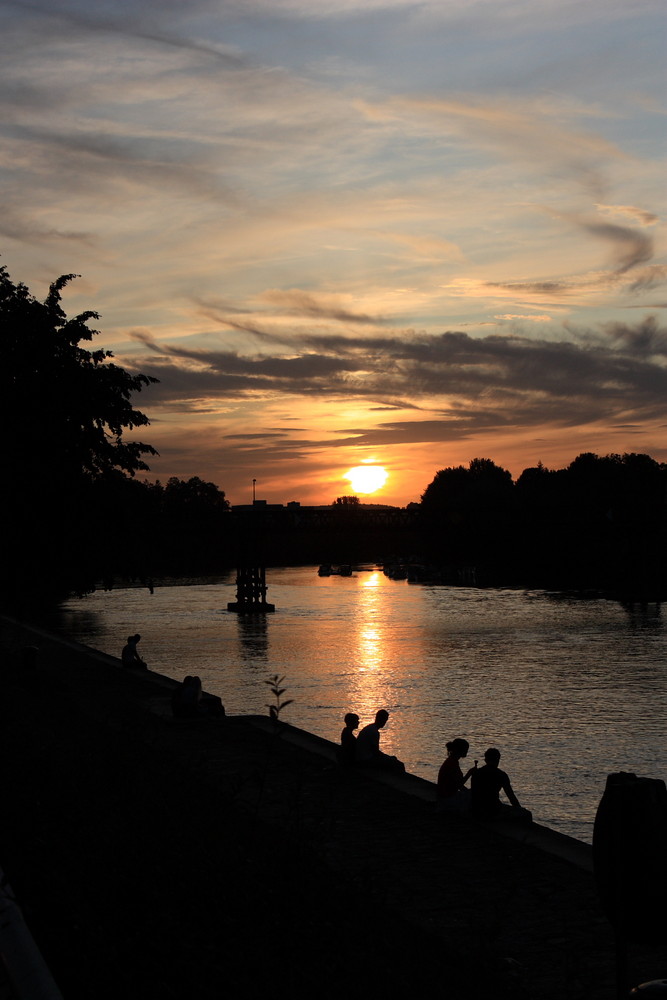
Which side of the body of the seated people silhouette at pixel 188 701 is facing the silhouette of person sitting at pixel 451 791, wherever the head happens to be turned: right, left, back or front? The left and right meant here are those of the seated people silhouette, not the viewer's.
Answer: right

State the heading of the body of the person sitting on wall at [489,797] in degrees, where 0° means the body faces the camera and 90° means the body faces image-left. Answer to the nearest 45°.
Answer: approximately 225°

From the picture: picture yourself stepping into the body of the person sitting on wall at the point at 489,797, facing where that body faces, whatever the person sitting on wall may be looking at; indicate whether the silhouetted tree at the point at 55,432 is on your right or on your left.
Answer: on your left

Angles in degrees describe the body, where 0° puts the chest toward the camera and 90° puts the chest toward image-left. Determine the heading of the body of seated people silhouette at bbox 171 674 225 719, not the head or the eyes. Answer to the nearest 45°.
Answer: approximately 270°

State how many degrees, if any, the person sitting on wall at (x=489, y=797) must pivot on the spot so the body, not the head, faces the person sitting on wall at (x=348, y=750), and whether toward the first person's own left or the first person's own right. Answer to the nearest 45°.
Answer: approximately 90° to the first person's own left

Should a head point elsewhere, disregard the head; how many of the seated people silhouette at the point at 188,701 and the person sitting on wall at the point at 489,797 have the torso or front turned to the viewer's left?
0

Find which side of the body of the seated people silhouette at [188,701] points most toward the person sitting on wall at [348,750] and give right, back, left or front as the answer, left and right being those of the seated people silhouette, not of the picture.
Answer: right

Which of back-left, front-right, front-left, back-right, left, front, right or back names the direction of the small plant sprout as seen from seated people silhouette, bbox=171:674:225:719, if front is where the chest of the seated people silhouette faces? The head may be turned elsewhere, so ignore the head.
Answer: right
